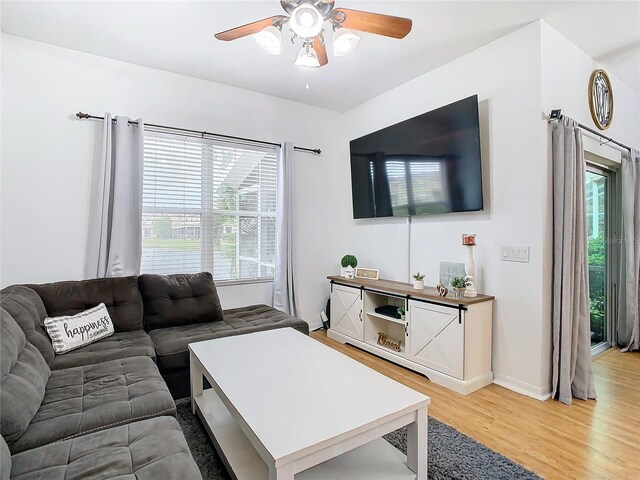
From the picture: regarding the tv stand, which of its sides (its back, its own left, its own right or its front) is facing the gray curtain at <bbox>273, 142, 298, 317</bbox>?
right

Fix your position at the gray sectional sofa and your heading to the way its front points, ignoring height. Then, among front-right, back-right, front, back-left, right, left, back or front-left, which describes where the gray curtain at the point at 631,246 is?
front-left

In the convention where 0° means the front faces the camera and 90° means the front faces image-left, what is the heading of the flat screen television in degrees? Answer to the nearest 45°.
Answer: approximately 45°

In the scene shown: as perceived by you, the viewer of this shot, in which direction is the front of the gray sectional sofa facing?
facing the viewer and to the right of the viewer

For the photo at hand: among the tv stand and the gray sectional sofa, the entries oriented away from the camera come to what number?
0

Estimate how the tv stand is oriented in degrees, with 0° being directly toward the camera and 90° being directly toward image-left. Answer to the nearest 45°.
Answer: approximately 45°

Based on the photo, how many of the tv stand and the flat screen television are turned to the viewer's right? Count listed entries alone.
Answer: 0

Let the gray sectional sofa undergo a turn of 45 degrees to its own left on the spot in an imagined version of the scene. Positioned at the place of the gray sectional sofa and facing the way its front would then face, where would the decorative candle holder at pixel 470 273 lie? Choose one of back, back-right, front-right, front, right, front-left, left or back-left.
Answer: front

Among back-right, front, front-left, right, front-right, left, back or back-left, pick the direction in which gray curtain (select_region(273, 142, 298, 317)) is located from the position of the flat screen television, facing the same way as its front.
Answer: front-right

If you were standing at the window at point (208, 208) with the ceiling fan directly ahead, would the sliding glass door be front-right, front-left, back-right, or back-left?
front-left

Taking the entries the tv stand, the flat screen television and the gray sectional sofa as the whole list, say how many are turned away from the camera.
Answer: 0

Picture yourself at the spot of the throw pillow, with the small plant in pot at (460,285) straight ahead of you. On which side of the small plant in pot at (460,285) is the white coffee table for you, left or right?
right
